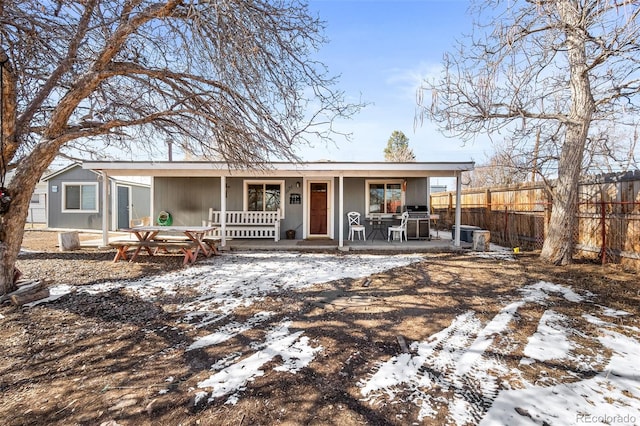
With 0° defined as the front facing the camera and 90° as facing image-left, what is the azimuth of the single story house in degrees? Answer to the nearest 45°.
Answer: approximately 0°

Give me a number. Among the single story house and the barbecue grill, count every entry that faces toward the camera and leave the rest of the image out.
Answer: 2

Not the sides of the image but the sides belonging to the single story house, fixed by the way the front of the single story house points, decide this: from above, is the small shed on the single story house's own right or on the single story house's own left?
on the single story house's own right

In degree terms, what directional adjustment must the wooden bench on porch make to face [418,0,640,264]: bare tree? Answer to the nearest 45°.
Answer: approximately 45° to its left

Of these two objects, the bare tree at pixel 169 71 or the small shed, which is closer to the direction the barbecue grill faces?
the bare tree
